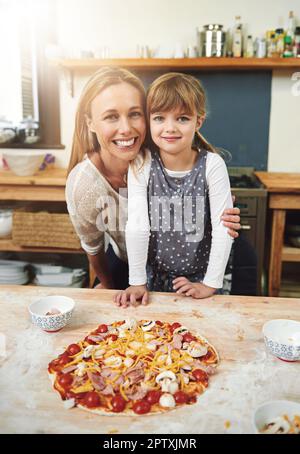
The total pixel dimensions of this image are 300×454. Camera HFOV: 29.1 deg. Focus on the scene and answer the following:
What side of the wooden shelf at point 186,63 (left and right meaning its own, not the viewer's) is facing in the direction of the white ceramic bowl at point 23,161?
right

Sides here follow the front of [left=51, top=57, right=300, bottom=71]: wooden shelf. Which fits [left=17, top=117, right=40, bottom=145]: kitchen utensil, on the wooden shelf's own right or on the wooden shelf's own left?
on the wooden shelf's own right

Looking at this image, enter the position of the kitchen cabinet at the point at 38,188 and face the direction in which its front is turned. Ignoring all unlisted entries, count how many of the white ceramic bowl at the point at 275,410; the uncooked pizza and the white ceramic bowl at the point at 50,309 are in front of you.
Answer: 3

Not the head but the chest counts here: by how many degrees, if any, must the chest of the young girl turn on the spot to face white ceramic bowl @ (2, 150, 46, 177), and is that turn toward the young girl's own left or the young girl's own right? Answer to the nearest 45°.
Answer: approximately 135° to the young girl's own right

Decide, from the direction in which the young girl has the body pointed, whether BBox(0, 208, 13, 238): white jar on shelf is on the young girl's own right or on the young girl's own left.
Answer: on the young girl's own right

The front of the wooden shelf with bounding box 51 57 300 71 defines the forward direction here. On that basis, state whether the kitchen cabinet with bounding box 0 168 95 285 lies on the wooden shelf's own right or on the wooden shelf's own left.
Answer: on the wooden shelf's own right

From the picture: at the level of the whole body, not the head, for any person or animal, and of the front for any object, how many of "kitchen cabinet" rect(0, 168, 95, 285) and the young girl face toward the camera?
2

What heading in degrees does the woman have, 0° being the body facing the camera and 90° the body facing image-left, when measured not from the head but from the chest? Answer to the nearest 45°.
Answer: approximately 315°
